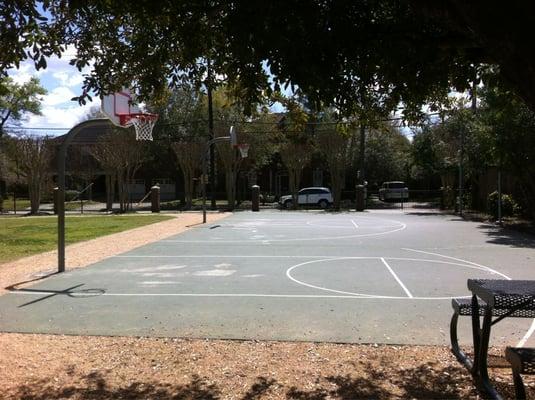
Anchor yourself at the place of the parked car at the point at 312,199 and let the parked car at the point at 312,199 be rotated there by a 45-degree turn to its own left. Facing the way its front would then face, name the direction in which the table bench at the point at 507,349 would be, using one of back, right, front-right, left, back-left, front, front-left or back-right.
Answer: front-left

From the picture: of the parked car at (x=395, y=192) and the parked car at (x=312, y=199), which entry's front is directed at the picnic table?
the parked car at (x=395, y=192)

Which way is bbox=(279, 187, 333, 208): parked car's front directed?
to the viewer's left

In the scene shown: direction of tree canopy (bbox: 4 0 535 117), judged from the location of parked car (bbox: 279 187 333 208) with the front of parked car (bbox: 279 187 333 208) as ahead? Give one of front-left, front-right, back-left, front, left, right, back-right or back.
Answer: left

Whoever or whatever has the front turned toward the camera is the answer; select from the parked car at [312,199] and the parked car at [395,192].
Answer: the parked car at [395,192]

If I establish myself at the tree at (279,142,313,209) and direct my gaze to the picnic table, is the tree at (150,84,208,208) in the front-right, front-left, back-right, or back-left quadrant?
back-right

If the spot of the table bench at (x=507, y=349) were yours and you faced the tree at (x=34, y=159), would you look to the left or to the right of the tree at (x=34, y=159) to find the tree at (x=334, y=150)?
right

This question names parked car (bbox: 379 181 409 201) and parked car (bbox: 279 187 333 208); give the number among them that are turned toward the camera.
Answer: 1

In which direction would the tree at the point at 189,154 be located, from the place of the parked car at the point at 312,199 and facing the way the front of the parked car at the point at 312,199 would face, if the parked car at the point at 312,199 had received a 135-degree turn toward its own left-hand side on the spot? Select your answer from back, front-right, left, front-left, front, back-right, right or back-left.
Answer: back-right

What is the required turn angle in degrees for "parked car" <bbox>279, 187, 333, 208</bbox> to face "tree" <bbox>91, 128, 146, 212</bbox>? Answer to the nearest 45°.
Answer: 0° — it already faces it

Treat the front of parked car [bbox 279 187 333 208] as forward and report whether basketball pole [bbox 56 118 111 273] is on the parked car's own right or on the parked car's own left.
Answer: on the parked car's own left

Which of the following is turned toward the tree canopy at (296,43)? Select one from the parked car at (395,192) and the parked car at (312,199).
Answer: the parked car at (395,192)

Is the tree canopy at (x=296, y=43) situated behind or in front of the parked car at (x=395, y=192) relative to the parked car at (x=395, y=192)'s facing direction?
in front

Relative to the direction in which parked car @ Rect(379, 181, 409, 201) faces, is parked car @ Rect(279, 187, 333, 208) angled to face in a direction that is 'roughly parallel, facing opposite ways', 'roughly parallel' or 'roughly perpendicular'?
roughly perpendicular

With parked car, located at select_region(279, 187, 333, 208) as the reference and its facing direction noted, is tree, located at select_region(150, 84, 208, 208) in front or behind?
in front

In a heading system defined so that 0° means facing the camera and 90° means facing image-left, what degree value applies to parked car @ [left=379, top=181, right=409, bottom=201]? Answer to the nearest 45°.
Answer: approximately 0°
